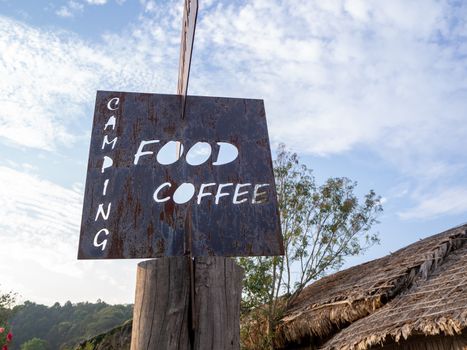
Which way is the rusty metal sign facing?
toward the camera

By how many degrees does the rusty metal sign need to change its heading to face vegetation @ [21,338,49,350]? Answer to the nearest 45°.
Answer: approximately 180°
